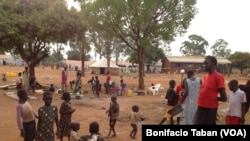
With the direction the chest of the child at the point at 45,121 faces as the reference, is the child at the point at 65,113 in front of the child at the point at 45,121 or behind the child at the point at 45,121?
behind

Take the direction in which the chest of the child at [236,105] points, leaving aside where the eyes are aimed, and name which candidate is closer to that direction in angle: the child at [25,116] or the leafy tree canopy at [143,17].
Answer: the child

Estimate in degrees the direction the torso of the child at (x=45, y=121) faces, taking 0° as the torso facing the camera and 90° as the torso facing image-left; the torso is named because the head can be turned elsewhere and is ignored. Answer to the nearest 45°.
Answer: approximately 0°

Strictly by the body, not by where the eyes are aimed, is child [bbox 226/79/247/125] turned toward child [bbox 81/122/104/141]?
yes

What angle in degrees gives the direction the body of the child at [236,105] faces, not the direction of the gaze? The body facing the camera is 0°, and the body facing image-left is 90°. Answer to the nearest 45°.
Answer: approximately 45°

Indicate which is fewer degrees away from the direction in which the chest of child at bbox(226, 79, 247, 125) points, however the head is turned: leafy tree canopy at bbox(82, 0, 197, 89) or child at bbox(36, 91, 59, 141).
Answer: the child

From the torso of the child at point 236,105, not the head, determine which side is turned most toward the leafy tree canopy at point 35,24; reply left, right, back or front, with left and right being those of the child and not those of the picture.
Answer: right
